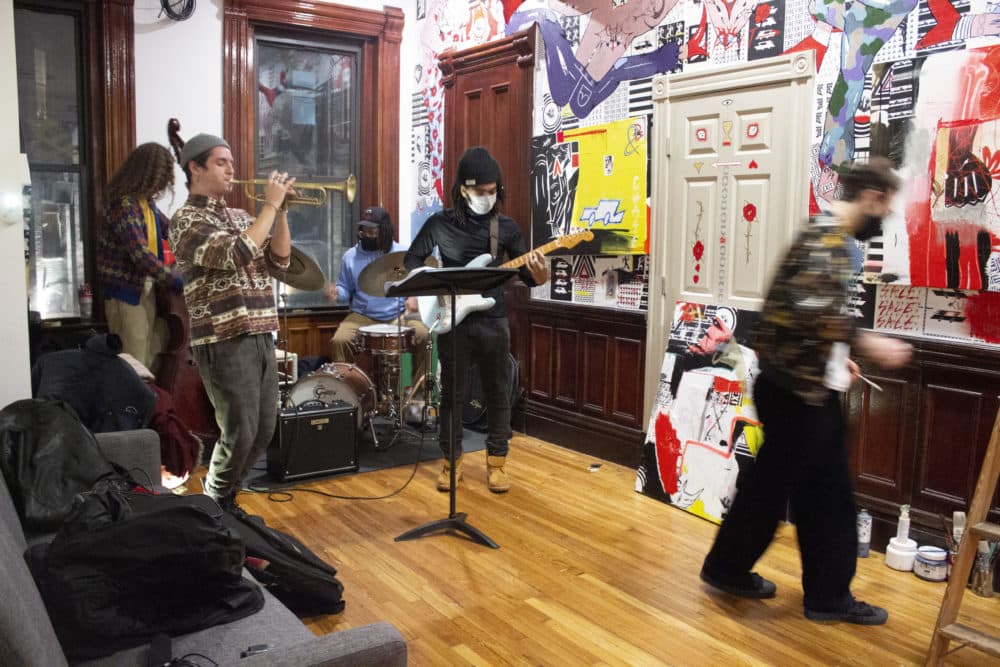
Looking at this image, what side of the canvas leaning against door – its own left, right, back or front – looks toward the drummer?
right

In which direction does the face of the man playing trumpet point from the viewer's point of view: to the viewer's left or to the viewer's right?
to the viewer's right

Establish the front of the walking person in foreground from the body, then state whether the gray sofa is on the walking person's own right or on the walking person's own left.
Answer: on the walking person's own right

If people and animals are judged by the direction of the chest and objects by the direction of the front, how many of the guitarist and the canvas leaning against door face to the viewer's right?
0

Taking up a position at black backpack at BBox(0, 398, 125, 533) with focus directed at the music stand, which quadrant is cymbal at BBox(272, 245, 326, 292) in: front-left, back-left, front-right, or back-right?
front-left

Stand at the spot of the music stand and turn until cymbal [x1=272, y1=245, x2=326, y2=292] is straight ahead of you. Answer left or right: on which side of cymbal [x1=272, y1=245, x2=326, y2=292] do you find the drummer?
right

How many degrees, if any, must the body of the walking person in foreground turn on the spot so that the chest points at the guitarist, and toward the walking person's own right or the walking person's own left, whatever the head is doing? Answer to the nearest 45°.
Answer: approximately 135° to the walking person's own left

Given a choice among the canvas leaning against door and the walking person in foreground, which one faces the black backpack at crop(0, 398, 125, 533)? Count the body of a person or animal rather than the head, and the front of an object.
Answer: the canvas leaning against door

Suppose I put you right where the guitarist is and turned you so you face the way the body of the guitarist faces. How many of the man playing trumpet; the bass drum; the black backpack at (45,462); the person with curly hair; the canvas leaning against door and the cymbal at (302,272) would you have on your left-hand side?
1

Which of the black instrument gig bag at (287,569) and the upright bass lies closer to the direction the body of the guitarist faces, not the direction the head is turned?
the black instrument gig bag

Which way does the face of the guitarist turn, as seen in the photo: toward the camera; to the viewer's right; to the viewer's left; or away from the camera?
toward the camera

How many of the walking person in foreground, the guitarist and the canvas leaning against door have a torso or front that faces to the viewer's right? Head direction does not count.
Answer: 1

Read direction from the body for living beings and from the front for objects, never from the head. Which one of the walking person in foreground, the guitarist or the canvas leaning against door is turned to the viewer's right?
the walking person in foreground

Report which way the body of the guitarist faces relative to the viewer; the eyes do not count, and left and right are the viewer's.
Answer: facing the viewer

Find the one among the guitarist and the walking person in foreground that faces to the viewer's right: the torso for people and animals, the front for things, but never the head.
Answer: the walking person in foreground

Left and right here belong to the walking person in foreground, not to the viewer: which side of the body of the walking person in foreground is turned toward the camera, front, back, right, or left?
right

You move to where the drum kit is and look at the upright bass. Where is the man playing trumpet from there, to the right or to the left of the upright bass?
left

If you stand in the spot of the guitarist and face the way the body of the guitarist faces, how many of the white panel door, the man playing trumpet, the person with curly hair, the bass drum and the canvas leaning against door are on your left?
2
